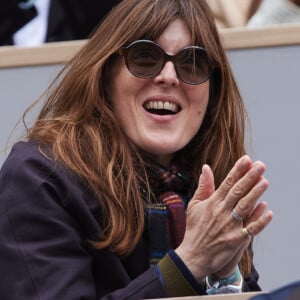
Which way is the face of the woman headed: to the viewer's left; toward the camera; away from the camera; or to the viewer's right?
toward the camera

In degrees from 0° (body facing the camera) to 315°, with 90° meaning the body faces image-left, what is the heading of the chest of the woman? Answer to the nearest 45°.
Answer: approximately 315°

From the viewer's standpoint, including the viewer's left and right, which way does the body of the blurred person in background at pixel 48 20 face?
facing the viewer and to the left of the viewer

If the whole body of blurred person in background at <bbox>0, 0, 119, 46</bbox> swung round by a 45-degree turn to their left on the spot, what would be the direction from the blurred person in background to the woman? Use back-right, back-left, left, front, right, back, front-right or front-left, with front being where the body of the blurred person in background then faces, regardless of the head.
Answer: front
